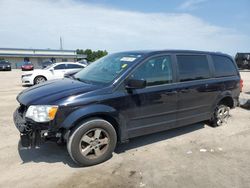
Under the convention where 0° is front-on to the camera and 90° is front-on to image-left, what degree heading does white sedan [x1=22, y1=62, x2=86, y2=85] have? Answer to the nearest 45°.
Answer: approximately 45°

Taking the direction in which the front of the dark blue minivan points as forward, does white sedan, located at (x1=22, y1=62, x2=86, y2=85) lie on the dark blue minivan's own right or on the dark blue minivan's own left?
on the dark blue minivan's own right

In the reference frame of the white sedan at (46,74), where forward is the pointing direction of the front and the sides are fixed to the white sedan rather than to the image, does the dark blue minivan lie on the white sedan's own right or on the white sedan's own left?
on the white sedan's own left

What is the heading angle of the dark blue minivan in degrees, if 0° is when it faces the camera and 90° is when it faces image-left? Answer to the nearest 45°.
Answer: approximately 45°
